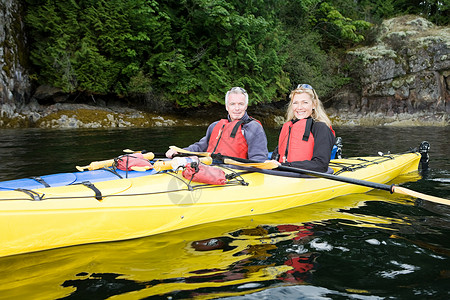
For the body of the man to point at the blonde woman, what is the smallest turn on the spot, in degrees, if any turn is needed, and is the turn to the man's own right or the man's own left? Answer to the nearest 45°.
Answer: approximately 135° to the man's own left

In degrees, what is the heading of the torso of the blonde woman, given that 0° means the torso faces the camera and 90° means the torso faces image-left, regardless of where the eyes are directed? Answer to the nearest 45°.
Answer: approximately 45°

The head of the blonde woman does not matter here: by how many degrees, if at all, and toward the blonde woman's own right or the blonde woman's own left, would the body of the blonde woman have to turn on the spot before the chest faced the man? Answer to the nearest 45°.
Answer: approximately 45° to the blonde woman's own right
